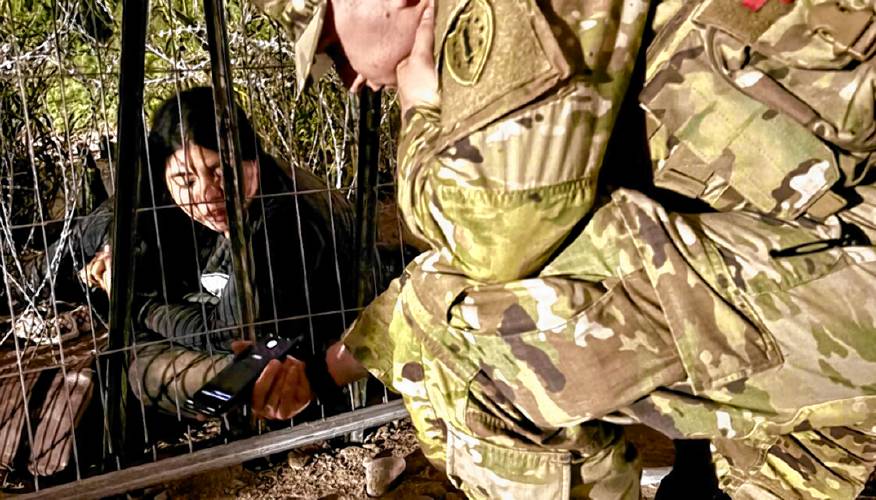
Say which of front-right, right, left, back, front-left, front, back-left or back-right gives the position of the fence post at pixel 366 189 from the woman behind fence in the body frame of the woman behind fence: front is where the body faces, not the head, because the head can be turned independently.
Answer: left
